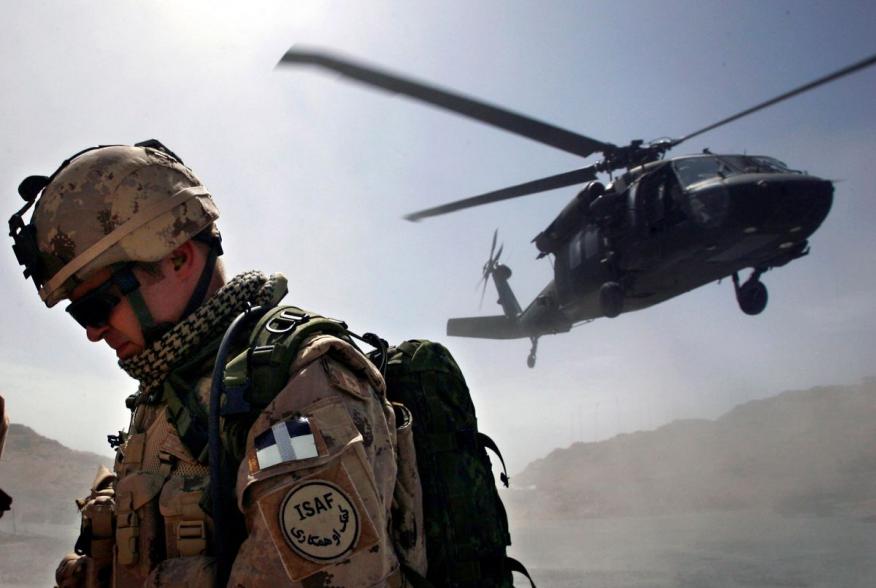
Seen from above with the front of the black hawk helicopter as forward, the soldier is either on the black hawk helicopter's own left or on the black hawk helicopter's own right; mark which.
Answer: on the black hawk helicopter's own right

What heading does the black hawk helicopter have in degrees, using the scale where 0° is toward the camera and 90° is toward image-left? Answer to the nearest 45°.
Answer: approximately 315°
